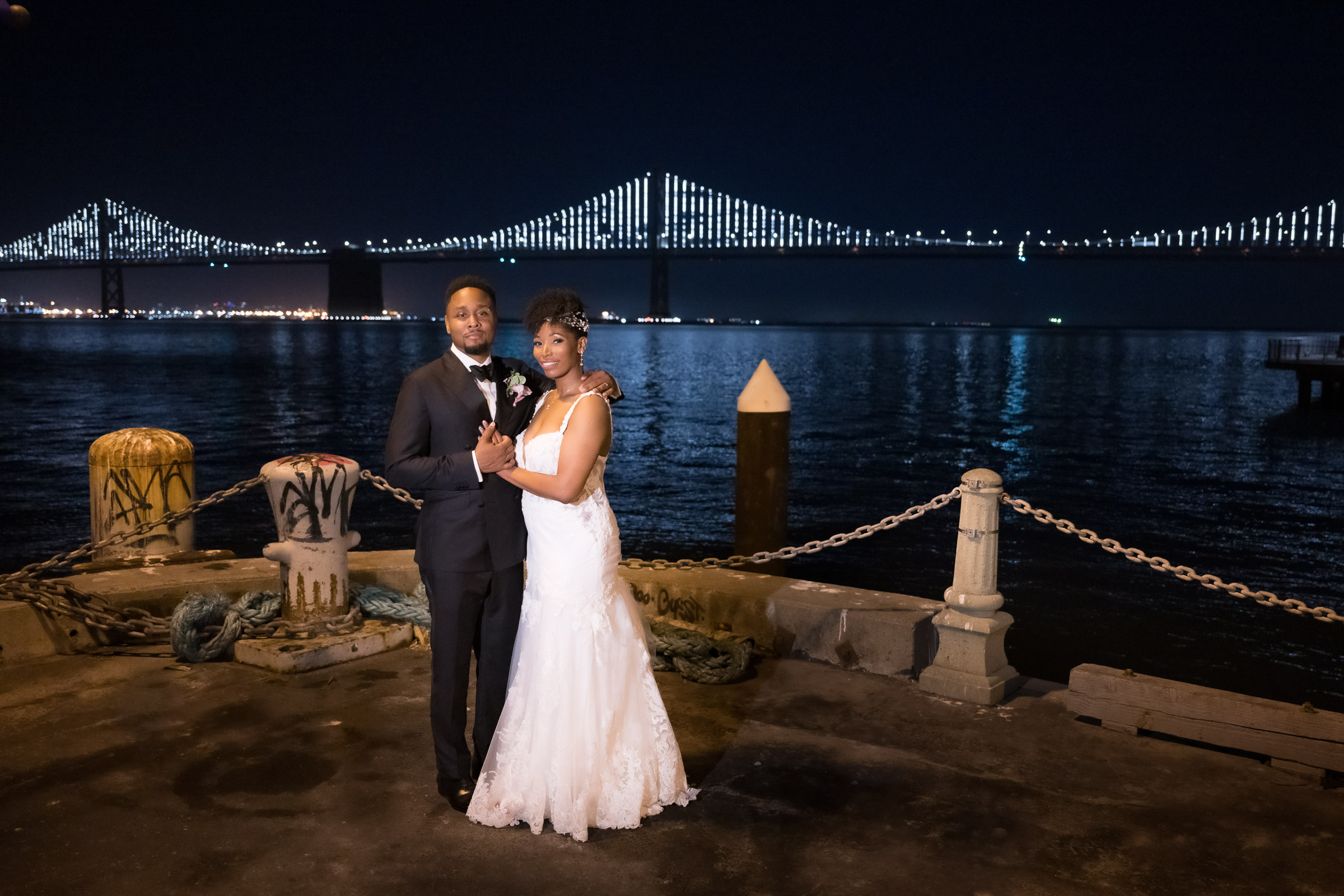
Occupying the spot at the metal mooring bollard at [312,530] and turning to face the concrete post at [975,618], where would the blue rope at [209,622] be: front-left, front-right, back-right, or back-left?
back-right

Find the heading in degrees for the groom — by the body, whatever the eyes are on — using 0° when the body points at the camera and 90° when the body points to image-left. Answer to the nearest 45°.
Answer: approximately 315°

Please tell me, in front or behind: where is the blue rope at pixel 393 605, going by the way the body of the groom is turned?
behind

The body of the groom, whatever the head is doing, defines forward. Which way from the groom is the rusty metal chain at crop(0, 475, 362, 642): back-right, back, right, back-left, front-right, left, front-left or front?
back

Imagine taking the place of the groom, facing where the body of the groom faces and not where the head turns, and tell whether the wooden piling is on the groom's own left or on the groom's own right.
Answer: on the groom's own left

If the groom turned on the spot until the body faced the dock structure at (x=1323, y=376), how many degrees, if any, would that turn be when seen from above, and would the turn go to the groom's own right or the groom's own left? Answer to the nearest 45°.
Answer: approximately 90° to the groom's own left

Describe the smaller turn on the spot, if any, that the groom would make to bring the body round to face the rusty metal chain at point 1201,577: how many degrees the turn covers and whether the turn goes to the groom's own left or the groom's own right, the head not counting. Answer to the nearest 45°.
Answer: approximately 45° to the groom's own left

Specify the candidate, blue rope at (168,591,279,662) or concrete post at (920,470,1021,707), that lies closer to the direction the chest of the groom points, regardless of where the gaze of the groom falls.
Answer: the concrete post

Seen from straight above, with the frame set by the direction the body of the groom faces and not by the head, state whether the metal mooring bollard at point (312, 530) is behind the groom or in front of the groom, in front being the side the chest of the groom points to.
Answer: behind
